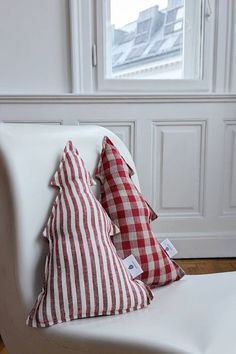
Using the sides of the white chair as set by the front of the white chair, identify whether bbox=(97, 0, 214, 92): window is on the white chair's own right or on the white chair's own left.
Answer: on the white chair's own left

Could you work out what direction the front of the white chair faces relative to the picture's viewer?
facing the viewer and to the right of the viewer

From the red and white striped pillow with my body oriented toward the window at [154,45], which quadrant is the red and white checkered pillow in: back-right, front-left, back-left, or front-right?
front-right
